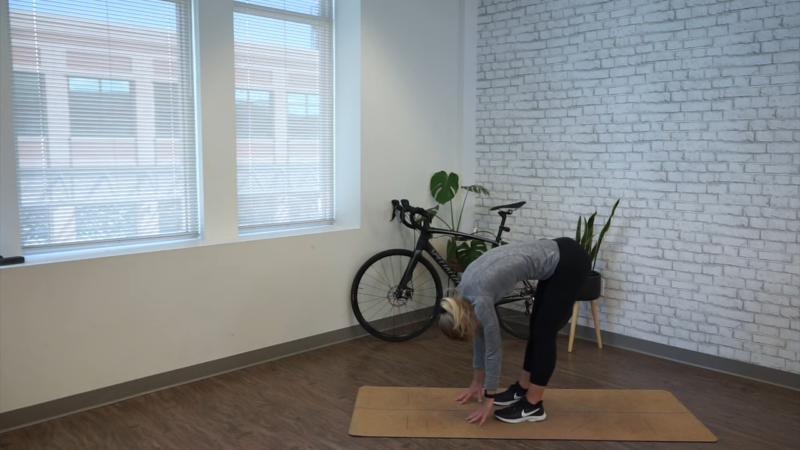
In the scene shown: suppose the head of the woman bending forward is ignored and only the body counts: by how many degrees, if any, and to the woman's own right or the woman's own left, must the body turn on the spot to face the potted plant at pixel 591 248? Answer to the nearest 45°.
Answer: approximately 90° to the woman's own right

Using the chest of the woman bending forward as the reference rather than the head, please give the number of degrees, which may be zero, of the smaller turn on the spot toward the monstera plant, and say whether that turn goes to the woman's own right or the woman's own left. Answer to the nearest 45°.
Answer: approximately 90° to the woman's own right

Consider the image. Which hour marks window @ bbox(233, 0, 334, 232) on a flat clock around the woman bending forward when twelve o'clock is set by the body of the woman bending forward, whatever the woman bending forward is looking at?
The window is roughly at 1 o'clock from the woman bending forward.

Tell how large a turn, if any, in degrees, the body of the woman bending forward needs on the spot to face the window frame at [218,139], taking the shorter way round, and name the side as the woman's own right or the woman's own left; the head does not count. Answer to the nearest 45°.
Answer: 0° — they already face it

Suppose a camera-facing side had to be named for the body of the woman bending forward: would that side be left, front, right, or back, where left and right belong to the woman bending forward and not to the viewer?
left

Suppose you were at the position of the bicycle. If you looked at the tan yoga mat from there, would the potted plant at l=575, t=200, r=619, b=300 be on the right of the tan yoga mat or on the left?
left

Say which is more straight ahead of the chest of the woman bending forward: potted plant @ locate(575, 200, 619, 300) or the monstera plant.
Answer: the monstera plant

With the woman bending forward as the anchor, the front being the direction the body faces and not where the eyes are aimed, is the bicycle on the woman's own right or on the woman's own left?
on the woman's own right
